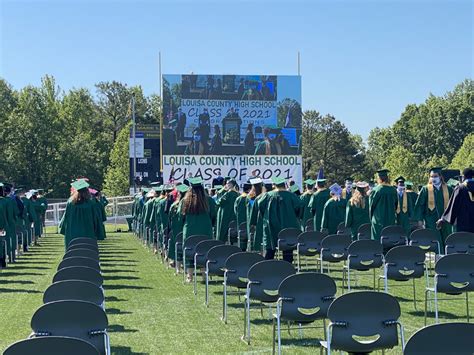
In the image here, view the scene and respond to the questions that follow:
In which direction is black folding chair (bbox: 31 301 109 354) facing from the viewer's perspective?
away from the camera

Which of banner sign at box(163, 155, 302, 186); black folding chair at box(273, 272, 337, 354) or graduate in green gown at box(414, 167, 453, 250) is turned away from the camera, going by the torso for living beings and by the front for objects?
the black folding chair

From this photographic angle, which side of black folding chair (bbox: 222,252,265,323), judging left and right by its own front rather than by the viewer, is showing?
back

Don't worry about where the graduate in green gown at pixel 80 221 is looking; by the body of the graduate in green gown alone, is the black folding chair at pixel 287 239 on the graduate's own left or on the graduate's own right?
on the graduate's own right

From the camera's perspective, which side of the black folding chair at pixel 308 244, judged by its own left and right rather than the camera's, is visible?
back

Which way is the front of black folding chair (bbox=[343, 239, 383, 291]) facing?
away from the camera

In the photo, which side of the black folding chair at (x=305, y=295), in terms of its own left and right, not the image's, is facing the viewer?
back

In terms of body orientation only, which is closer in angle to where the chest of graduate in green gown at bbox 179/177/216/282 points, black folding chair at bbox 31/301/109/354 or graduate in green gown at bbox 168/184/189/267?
the graduate in green gown

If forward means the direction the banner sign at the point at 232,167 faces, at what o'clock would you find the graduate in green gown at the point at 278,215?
The graduate in green gown is roughly at 12 o'clock from the banner sign.

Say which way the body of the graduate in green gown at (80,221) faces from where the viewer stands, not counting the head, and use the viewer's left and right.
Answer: facing away from the viewer

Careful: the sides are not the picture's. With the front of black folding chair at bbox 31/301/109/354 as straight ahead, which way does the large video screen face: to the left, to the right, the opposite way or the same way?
the opposite way

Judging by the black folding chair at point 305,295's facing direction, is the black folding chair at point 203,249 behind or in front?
in front

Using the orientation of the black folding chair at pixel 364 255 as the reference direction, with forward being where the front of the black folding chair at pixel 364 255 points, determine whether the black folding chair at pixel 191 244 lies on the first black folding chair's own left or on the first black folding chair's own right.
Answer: on the first black folding chair's own left

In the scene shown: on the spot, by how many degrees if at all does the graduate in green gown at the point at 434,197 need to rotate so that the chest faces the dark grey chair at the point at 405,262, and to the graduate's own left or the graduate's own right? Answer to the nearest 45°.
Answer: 0° — they already face it

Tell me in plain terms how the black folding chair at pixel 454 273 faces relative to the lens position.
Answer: facing away from the viewer

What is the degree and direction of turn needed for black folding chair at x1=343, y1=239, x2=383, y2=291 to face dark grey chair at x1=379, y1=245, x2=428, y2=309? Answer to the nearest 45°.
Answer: approximately 135° to its right

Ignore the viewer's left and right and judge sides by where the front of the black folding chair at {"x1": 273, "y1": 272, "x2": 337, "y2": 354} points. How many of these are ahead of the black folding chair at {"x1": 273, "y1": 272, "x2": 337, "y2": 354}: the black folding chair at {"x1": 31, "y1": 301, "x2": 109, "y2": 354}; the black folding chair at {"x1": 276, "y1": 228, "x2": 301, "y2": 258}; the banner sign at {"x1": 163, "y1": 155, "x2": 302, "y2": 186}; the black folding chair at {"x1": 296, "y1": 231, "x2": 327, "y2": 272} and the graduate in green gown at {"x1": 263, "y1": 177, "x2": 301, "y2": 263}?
4
